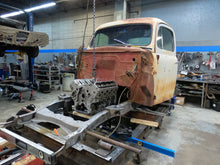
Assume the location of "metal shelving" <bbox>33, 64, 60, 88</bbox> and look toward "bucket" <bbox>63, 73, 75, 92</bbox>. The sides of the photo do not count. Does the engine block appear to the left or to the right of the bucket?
right

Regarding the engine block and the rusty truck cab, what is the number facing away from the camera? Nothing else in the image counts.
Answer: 0

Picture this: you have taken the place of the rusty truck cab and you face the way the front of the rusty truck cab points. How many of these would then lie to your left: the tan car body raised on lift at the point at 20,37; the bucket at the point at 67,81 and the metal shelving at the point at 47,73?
0

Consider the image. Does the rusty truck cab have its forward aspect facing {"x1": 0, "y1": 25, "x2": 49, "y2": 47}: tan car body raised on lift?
no

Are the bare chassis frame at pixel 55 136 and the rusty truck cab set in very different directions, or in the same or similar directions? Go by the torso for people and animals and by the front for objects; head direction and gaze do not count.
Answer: same or similar directions

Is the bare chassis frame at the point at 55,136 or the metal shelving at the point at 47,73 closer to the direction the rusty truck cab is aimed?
the bare chassis frame

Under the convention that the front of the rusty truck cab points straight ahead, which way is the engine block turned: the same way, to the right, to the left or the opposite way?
the same way

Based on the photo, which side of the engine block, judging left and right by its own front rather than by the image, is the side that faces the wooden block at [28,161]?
front

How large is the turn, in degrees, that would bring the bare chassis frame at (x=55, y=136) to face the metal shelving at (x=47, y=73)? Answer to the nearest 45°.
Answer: approximately 135° to its right

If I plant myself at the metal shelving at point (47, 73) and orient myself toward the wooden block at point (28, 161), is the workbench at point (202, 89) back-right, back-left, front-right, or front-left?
front-left

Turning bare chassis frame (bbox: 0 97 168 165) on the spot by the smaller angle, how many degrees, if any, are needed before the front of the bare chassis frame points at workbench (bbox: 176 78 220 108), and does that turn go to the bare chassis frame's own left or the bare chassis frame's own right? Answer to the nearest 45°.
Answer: approximately 180°

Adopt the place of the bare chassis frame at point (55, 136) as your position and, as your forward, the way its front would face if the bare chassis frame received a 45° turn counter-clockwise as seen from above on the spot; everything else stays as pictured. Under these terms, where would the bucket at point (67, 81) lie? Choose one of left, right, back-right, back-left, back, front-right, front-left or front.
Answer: back

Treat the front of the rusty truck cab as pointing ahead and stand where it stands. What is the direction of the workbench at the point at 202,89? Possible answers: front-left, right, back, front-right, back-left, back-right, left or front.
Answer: back

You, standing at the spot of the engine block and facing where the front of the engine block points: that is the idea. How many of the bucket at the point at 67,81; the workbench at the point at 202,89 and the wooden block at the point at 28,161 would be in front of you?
1

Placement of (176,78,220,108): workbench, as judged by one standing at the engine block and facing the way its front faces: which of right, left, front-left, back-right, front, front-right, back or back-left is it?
back

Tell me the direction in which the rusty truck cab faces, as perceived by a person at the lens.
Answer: facing the viewer and to the left of the viewer

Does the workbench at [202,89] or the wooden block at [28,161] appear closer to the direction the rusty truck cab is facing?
the wooden block

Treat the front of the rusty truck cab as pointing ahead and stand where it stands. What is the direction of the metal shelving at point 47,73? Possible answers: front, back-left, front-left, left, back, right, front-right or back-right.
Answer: right

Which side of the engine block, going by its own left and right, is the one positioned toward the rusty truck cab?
back

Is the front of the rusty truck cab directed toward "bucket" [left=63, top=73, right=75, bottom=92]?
no
